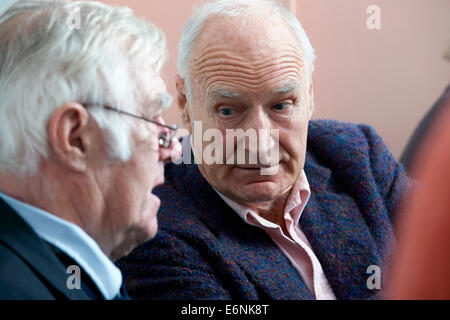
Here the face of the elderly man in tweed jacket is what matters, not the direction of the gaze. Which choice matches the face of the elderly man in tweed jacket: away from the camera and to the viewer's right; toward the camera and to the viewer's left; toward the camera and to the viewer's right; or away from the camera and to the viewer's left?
toward the camera and to the viewer's left

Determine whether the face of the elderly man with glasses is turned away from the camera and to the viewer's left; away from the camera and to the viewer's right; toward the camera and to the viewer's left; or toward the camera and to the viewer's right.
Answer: away from the camera and to the viewer's right

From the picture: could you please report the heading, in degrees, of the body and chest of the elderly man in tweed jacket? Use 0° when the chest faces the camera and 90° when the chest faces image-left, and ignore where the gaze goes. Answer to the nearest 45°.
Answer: approximately 0°
